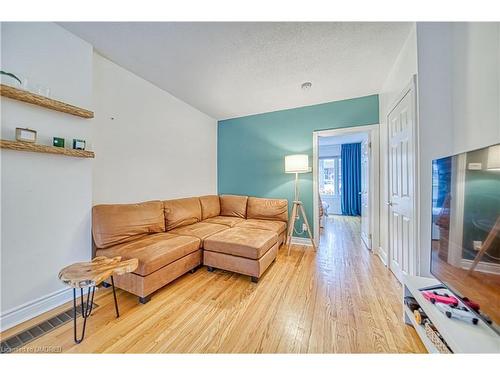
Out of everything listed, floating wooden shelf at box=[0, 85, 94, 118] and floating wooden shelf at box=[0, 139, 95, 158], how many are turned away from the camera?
0

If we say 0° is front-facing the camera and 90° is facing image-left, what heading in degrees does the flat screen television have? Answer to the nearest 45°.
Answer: approximately 45°

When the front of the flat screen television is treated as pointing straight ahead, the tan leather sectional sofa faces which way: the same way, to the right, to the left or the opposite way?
the opposite way

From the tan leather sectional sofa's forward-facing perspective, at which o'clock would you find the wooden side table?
The wooden side table is roughly at 3 o'clock from the tan leather sectional sofa.

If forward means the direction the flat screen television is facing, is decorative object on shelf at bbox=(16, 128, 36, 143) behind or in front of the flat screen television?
in front

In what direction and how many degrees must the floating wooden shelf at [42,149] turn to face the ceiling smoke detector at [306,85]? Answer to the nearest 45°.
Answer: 0° — it already faces it

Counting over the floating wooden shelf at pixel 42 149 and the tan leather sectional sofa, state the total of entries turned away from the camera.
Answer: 0

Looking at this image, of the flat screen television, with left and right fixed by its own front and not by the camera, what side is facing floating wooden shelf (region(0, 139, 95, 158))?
front

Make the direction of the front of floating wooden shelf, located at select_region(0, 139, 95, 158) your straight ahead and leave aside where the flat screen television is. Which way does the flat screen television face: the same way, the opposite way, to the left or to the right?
the opposite way

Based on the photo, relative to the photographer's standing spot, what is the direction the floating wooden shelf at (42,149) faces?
facing the viewer and to the right of the viewer

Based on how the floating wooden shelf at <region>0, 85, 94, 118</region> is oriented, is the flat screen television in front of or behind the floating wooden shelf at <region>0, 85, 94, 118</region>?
in front

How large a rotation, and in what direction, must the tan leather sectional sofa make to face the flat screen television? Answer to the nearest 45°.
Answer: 0° — it already faces it
